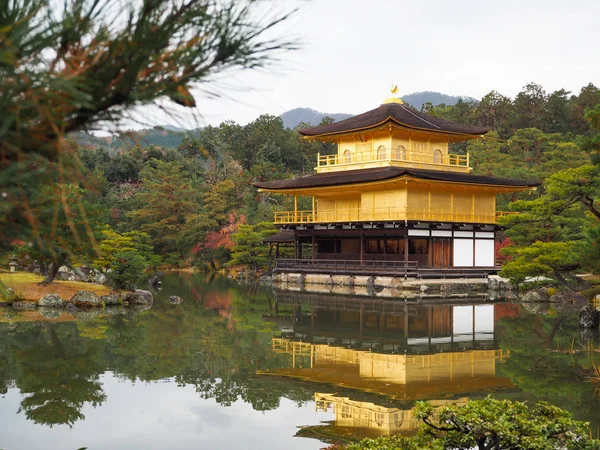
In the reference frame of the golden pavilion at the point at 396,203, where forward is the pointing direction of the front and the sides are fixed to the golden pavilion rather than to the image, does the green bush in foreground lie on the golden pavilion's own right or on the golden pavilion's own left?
on the golden pavilion's own left

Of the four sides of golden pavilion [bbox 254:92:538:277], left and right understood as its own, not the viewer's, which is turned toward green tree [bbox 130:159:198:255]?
right

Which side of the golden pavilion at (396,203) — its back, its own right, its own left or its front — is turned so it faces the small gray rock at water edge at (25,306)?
front

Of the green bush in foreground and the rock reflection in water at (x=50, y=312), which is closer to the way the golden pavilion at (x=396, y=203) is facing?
the rock reflection in water

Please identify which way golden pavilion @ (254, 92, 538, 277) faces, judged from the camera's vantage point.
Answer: facing the viewer and to the left of the viewer

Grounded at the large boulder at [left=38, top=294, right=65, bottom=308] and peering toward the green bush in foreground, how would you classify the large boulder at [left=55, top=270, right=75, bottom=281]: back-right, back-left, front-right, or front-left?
back-left

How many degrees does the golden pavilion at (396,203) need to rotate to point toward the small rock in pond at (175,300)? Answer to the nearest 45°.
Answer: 0° — it already faces it

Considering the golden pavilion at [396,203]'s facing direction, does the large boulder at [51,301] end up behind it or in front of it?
in front

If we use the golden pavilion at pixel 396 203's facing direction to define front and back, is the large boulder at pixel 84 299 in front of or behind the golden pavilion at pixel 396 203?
in front

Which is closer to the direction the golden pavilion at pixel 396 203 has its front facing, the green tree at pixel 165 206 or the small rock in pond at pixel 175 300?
the small rock in pond

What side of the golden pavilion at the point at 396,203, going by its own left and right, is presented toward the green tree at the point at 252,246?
right
